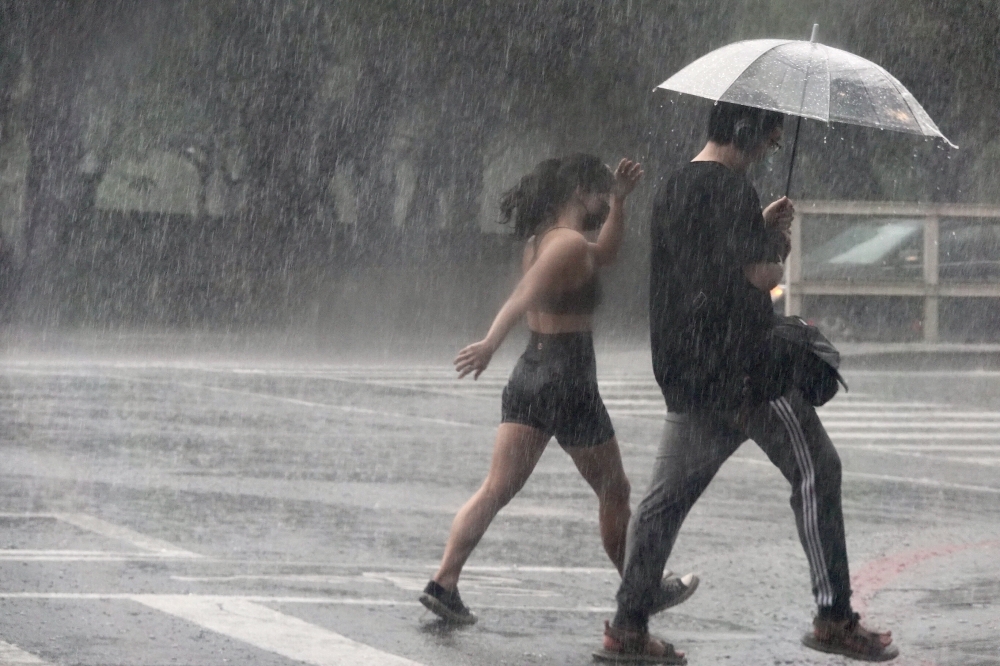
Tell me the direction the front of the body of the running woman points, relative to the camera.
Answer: to the viewer's right

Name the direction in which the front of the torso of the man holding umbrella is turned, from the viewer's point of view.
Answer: to the viewer's right

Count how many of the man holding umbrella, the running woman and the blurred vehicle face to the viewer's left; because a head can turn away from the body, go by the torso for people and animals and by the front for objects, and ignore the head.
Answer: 1

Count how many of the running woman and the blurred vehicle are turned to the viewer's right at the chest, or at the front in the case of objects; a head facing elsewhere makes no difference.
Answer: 1

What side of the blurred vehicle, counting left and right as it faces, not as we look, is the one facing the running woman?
left

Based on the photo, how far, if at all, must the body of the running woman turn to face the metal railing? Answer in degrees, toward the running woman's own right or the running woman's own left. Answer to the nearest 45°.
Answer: approximately 90° to the running woman's own left

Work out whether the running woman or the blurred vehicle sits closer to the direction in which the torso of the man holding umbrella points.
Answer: the blurred vehicle

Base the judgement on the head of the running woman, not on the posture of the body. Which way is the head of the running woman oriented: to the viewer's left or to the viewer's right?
to the viewer's right

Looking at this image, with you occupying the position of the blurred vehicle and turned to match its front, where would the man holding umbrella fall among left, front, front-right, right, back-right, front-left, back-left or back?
left

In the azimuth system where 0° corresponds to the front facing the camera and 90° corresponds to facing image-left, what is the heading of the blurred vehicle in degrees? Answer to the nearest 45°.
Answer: approximately 90°
